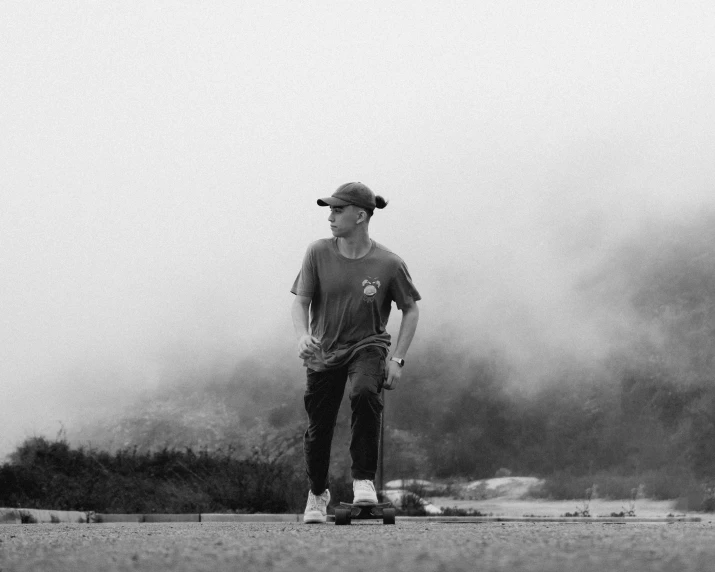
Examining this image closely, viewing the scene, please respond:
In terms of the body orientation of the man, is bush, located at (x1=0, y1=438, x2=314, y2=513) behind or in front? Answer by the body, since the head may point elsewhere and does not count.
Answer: behind

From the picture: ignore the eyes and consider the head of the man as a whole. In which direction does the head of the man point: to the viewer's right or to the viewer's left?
to the viewer's left

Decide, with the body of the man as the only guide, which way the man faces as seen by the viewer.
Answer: toward the camera
